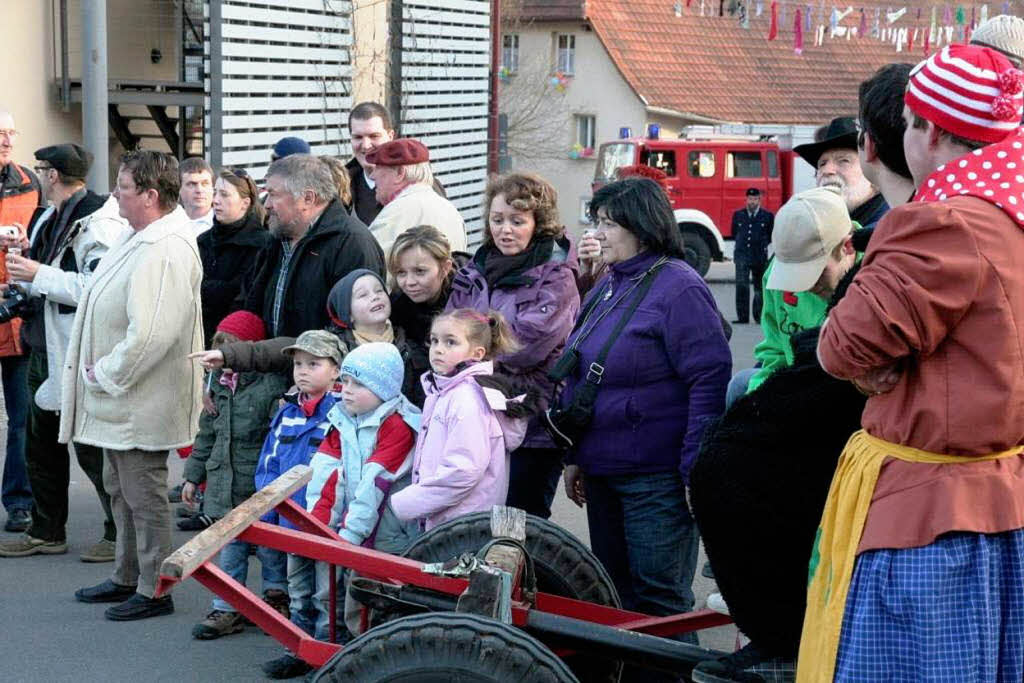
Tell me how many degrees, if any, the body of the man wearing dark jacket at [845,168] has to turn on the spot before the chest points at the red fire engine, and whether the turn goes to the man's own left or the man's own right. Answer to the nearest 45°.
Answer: approximately 135° to the man's own right

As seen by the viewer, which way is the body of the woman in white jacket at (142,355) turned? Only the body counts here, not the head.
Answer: to the viewer's left

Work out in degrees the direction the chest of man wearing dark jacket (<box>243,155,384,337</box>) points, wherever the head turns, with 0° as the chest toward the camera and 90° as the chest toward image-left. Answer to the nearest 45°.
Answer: approximately 45°

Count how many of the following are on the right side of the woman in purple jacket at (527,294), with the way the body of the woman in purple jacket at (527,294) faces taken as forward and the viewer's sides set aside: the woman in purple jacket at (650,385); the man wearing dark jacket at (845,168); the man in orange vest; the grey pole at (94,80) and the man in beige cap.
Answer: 2

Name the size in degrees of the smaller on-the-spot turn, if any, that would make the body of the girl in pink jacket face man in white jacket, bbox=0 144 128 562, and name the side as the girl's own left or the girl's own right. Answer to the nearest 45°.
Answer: approximately 90° to the girl's own right

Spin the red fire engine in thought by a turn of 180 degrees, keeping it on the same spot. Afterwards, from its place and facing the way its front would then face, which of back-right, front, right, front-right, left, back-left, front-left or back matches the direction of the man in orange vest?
back-right

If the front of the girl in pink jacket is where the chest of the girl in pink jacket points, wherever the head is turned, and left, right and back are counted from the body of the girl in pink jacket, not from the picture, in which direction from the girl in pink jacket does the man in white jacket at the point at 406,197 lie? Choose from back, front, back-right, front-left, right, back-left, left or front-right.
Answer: back-right

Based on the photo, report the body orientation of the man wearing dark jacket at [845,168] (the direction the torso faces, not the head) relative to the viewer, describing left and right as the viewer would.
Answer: facing the viewer and to the left of the viewer

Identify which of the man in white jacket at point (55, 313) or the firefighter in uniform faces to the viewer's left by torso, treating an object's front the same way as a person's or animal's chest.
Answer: the man in white jacket

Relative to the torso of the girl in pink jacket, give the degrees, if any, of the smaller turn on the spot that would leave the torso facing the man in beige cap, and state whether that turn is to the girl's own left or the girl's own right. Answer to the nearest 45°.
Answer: approximately 90° to the girl's own left
